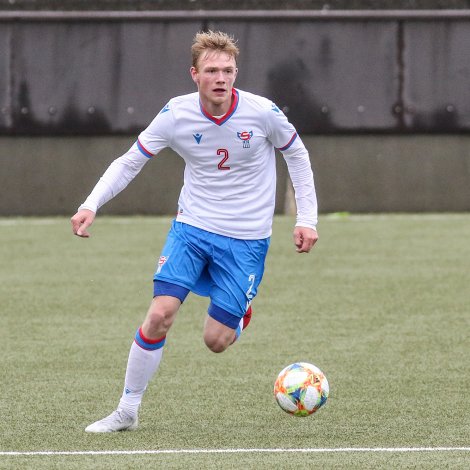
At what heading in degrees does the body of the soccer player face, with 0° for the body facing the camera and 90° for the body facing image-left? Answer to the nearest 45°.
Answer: approximately 0°

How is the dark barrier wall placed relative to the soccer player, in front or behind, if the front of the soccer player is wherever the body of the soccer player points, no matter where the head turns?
behind
